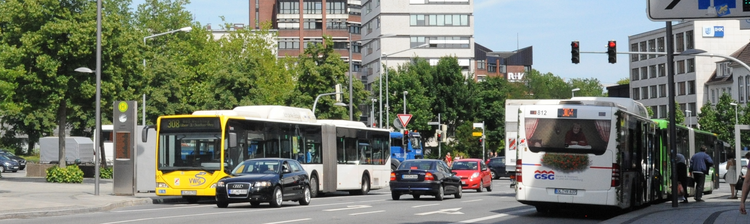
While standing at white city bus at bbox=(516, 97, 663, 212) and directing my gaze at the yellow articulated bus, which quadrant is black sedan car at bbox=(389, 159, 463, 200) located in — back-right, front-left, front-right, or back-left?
front-right

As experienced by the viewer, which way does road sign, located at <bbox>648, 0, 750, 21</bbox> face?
facing the viewer

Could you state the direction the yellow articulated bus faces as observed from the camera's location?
facing the viewer and to the left of the viewer

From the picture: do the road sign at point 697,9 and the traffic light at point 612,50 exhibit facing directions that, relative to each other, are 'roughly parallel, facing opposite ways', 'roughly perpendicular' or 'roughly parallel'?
roughly parallel

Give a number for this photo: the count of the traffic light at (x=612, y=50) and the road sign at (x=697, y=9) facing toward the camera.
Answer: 2

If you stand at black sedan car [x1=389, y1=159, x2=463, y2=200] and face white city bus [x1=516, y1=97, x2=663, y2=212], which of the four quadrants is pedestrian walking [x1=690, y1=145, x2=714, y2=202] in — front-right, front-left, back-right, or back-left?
front-left

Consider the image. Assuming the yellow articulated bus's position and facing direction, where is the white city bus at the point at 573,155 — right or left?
on its left

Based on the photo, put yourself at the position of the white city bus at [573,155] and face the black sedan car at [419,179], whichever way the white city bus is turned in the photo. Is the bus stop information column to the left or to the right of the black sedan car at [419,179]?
left

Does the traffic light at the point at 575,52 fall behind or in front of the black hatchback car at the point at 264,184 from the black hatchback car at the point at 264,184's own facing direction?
behind

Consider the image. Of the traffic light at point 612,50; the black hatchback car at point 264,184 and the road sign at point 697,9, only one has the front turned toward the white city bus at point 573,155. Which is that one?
the traffic light
